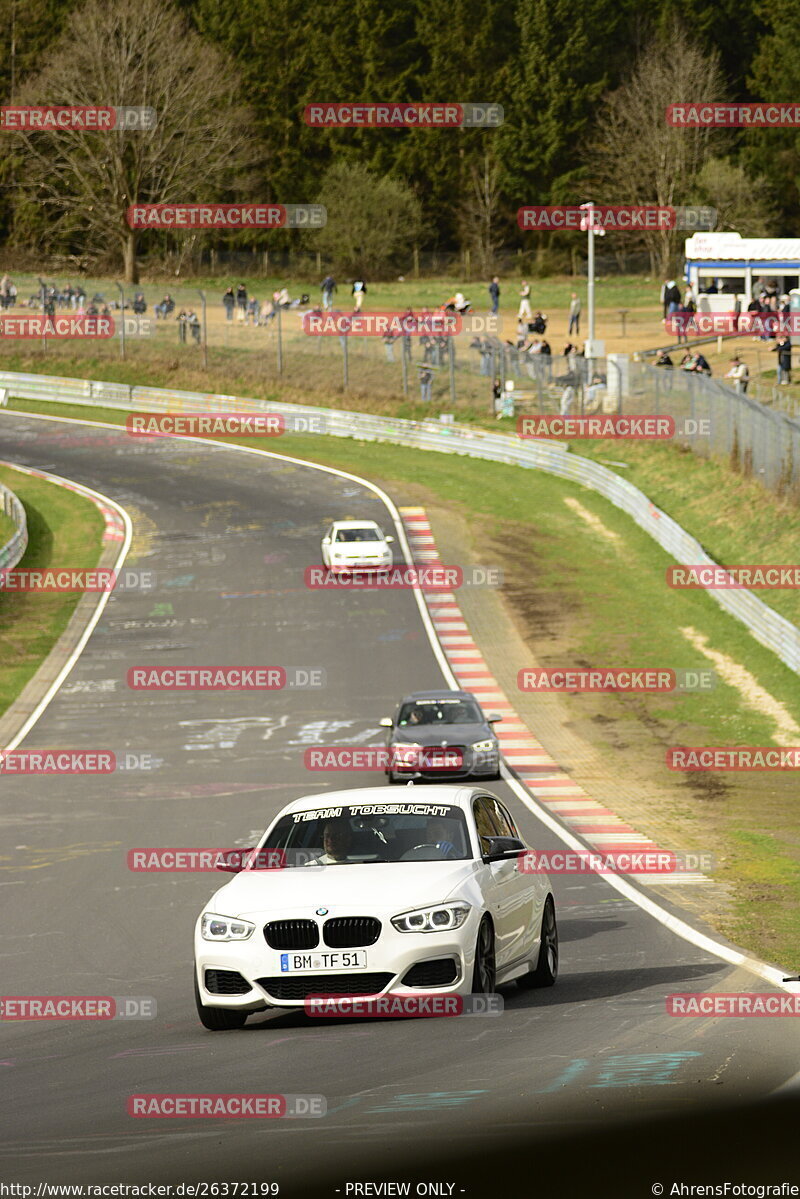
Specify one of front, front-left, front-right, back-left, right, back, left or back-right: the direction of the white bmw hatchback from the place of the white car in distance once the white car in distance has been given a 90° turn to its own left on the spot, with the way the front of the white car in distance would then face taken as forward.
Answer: right

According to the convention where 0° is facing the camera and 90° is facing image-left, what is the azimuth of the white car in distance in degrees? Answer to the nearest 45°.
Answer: approximately 0°

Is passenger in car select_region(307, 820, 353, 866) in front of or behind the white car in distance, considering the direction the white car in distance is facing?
in front

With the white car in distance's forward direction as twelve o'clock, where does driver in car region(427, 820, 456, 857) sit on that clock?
The driver in car is roughly at 12 o'clock from the white car in distance.
